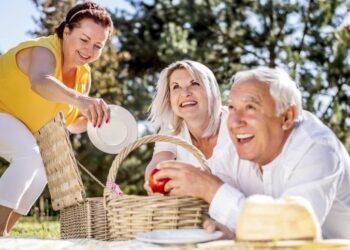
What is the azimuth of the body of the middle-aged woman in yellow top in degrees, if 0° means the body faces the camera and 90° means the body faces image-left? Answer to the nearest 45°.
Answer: approximately 315°

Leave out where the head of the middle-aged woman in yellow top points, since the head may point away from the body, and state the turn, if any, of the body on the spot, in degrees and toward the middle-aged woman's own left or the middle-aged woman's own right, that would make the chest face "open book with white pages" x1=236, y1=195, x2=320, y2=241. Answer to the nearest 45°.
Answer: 0° — they already face it

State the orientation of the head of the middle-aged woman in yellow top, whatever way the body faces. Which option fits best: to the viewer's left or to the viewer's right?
to the viewer's right

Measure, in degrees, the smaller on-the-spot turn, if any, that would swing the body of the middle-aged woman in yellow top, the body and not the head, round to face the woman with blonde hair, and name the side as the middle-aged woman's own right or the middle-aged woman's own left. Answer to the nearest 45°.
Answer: approximately 45° to the middle-aged woman's own left

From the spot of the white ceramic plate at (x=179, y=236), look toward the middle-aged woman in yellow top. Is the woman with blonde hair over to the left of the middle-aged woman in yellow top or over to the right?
right
